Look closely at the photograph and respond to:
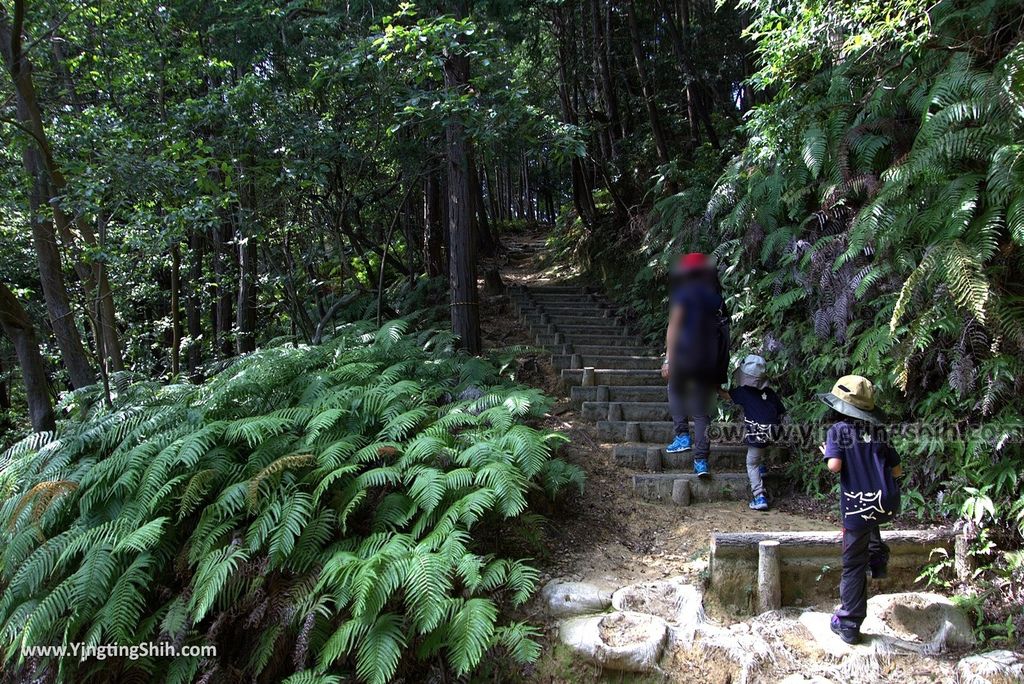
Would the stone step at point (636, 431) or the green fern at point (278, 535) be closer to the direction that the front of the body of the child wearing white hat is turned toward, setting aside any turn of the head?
the stone step

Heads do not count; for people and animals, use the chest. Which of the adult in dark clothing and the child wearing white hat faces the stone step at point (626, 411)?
the child wearing white hat

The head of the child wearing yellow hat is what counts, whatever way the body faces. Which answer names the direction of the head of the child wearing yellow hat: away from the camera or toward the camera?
away from the camera

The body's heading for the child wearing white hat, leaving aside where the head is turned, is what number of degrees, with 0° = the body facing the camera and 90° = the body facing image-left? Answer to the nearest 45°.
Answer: approximately 135°

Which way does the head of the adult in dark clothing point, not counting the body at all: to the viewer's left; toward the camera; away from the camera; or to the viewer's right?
away from the camera

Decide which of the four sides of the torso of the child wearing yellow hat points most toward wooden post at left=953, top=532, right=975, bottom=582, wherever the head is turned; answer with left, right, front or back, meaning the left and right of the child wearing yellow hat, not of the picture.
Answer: right

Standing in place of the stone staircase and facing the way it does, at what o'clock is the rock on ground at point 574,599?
The rock on ground is roughly at 12 o'clock from the stone staircase.

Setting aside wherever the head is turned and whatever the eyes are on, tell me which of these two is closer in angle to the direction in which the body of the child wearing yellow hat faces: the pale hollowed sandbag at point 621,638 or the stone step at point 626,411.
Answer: the stone step

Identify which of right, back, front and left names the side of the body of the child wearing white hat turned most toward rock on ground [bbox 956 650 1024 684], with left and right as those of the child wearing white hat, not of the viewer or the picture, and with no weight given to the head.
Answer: back
